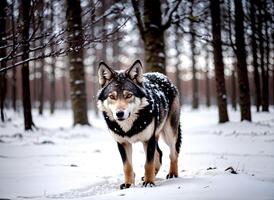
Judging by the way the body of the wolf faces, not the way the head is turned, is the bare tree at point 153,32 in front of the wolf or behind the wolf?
behind

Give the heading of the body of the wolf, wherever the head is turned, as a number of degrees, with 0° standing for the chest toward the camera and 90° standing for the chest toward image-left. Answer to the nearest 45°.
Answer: approximately 45°

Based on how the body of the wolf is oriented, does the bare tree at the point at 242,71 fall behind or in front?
behind
